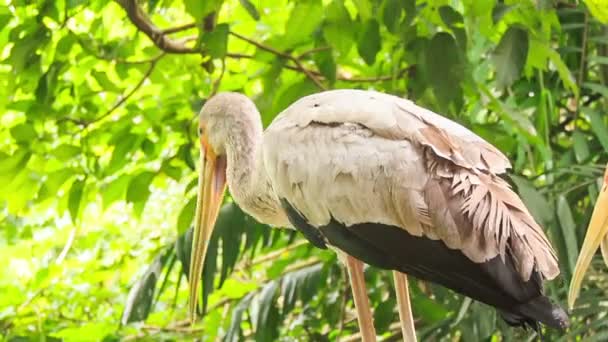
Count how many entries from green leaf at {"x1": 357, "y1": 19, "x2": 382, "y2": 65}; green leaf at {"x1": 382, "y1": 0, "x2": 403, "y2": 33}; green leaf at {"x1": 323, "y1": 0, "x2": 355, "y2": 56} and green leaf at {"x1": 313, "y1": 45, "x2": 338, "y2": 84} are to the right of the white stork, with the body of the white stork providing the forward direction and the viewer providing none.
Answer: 4

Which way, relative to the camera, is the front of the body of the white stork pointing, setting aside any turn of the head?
to the viewer's left

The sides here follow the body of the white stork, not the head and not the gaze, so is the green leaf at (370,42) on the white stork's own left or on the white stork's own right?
on the white stork's own right

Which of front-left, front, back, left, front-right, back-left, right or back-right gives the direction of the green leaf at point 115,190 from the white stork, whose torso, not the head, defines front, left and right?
front-right

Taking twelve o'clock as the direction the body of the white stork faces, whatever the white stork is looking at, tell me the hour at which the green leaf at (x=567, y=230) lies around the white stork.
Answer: The green leaf is roughly at 4 o'clock from the white stork.

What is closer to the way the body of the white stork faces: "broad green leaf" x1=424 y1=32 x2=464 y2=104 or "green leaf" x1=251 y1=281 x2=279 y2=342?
the green leaf

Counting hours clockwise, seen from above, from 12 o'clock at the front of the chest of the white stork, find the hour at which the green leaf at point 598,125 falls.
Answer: The green leaf is roughly at 4 o'clock from the white stork.
